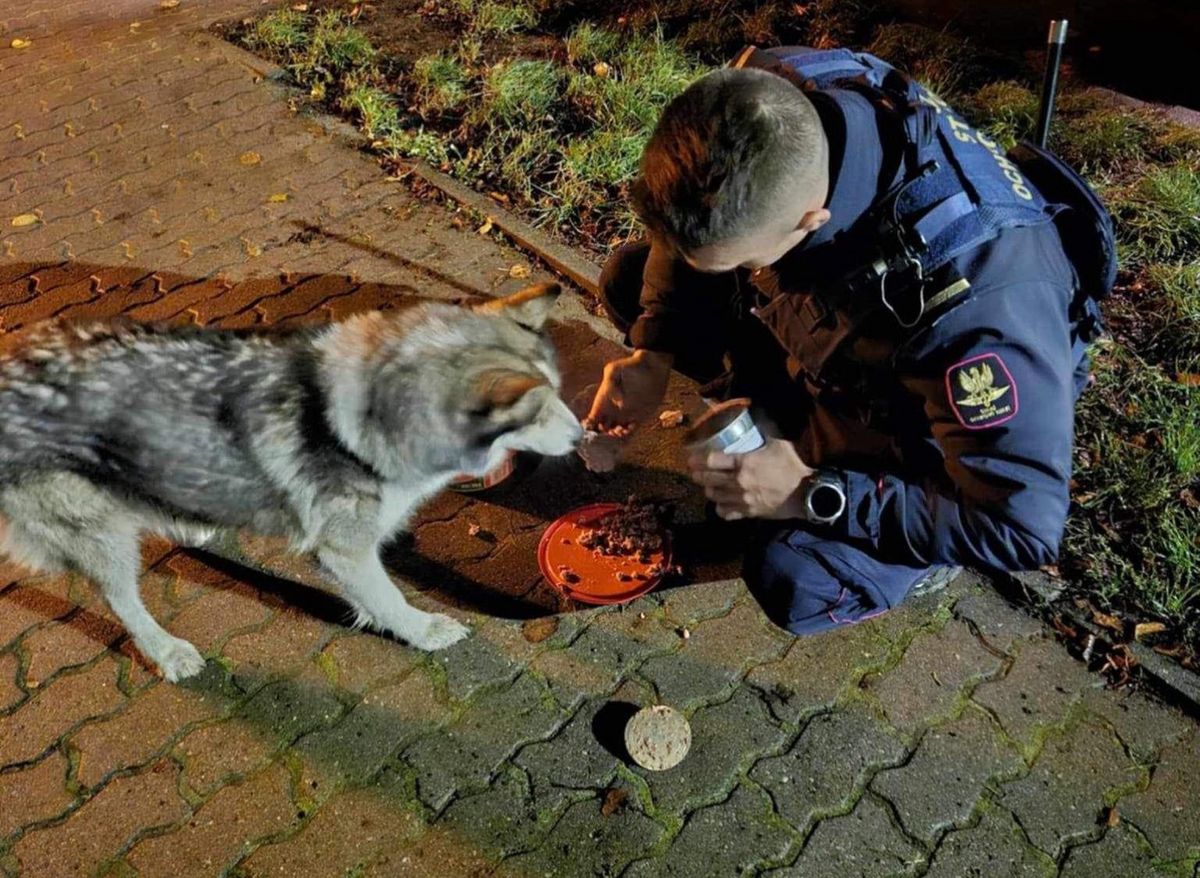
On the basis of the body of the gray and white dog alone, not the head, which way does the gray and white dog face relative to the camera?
to the viewer's right

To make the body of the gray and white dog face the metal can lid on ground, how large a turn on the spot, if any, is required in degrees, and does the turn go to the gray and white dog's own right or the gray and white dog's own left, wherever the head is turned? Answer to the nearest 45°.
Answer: approximately 45° to the gray and white dog's own right

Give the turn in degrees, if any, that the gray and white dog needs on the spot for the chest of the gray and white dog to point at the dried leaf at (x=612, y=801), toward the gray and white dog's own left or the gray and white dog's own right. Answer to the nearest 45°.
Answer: approximately 45° to the gray and white dog's own right
